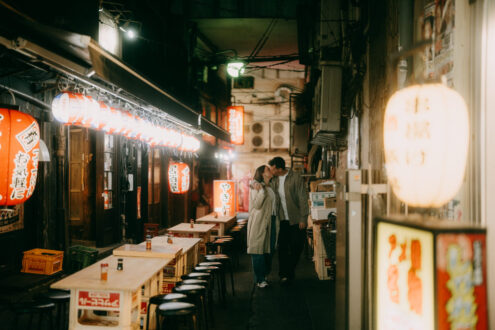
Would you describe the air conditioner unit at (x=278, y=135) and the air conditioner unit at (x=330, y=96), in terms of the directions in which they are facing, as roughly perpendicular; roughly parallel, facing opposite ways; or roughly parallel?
roughly perpendicular

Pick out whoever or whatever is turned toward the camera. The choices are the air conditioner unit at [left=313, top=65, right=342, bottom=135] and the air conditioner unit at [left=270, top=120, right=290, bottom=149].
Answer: the air conditioner unit at [left=270, top=120, right=290, bottom=149]

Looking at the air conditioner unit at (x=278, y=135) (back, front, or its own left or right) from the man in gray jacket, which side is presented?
front

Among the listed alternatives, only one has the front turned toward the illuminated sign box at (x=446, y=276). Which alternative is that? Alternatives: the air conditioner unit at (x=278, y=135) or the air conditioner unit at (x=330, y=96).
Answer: the air conditioner unit at (x=278, y=135)

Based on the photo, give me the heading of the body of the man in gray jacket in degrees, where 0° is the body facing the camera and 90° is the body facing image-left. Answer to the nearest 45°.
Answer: approximately 45°

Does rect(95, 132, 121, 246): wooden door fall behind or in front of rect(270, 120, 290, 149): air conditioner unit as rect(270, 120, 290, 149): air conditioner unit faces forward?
in front

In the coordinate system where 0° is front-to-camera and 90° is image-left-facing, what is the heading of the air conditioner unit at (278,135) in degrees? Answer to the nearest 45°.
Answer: approximately 0°

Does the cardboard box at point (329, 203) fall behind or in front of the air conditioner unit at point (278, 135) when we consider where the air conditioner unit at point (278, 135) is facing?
in front

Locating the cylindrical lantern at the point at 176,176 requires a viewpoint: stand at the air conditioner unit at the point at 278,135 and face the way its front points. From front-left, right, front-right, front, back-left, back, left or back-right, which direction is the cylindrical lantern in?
front

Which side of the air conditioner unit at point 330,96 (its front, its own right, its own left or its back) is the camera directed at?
left
